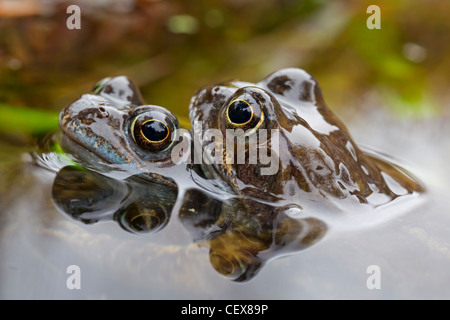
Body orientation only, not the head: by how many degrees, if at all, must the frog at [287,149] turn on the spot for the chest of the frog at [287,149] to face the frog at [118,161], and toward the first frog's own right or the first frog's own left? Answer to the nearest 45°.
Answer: approximately 45° to the first frog's own right

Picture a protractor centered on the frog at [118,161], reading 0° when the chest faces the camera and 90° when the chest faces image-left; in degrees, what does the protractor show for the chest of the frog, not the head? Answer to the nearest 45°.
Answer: approximately 45°

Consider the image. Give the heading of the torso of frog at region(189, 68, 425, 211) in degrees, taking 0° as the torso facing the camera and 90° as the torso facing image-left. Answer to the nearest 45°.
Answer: approximately 45°

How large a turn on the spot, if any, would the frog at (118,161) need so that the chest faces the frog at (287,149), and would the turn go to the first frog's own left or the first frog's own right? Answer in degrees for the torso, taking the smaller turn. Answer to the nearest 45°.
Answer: approximately 135° to the first frog's own left

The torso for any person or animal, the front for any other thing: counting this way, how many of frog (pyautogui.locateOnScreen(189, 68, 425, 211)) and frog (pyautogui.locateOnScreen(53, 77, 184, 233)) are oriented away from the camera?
0
